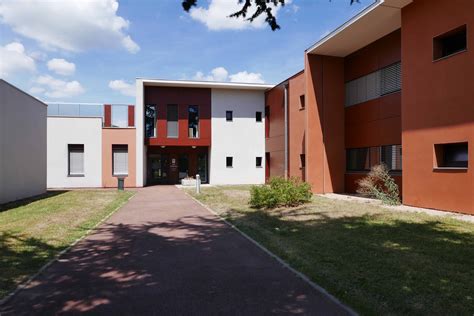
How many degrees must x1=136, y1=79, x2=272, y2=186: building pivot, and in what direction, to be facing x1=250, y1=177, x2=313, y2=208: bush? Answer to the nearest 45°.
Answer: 0° — it already faces it

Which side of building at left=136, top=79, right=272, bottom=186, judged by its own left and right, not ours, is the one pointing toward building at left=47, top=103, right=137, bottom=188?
right

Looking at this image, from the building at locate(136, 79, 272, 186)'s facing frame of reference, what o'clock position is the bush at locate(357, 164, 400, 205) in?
The bush is roughly at 11 o'clock from the building.

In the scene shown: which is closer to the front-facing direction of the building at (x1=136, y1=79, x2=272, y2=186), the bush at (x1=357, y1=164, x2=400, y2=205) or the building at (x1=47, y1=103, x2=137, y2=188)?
the bush

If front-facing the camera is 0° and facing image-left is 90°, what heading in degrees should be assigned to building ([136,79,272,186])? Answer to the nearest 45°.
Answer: approximately 0°

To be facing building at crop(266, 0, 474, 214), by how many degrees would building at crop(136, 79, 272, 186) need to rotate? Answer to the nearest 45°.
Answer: approximately 45° to its left
